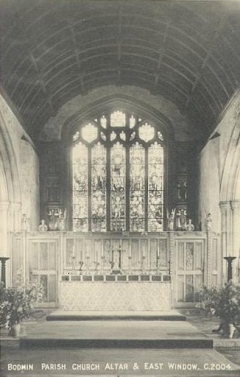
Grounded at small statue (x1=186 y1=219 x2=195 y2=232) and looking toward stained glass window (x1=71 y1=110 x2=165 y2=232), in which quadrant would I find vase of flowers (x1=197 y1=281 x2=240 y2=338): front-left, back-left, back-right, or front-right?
back-left

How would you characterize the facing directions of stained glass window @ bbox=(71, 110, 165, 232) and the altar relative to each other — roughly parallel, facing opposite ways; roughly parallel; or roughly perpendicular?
roughly parallel

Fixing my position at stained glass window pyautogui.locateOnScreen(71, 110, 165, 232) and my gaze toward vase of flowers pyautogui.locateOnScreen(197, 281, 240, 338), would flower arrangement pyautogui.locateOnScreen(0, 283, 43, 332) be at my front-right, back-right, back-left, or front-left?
front-right

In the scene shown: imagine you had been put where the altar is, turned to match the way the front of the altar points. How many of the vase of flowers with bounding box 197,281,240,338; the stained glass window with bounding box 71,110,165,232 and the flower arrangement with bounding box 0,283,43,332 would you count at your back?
1

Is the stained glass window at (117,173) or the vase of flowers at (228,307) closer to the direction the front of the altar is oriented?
the vase of flowers

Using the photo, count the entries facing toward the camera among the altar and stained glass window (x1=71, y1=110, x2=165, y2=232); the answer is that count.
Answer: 2

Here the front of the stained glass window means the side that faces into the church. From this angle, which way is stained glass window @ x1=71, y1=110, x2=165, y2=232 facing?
toward the camera

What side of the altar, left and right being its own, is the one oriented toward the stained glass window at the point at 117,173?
back

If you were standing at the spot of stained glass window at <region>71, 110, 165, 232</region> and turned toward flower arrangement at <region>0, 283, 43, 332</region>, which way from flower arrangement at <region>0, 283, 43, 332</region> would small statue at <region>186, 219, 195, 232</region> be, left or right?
left

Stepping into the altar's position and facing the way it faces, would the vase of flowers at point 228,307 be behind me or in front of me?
in front

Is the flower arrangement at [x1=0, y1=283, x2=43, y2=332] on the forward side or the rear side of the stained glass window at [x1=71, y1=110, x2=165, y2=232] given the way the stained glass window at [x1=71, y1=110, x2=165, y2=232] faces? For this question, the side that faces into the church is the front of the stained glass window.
on the forward side

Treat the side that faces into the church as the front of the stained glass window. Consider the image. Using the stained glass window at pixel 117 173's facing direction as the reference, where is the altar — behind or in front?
in front

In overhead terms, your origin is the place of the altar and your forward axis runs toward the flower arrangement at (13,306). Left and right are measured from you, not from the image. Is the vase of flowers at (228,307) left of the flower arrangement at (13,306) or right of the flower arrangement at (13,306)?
left

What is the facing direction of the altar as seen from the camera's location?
facing the viewer
